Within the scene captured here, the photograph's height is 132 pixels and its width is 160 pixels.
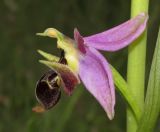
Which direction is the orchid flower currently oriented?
to the viewer's left
